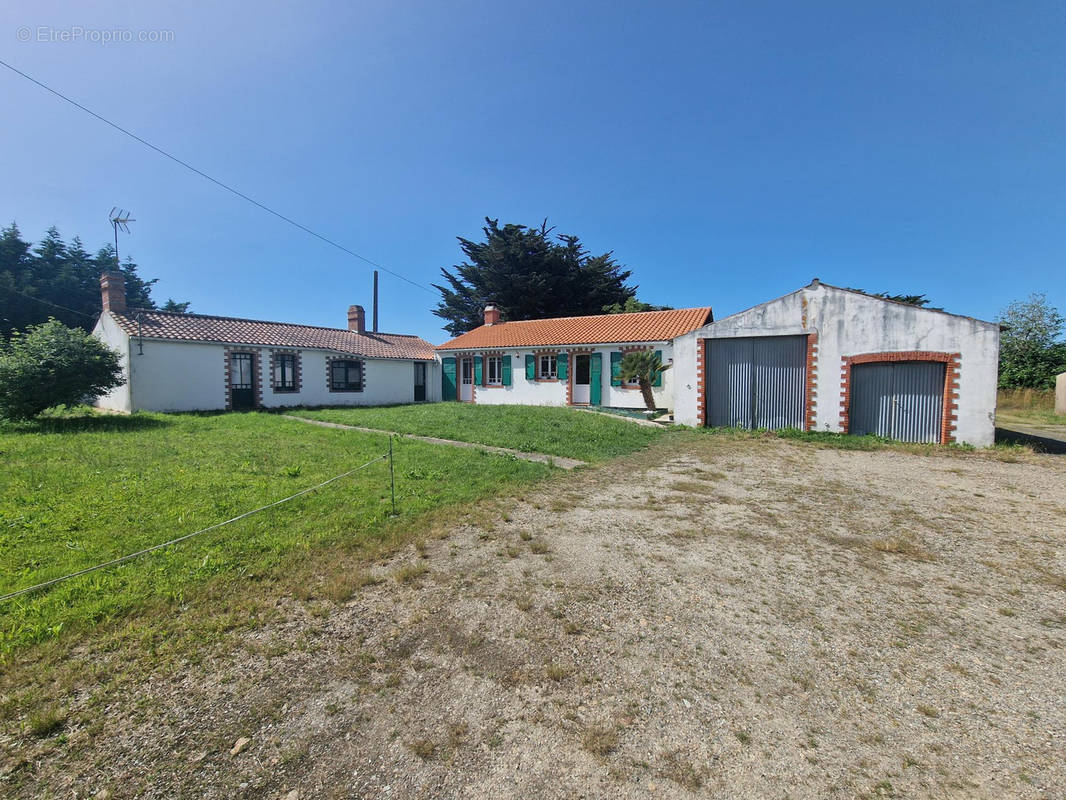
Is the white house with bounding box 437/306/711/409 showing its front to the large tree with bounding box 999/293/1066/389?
no

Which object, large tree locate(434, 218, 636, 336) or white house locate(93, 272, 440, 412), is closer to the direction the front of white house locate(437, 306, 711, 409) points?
the white house

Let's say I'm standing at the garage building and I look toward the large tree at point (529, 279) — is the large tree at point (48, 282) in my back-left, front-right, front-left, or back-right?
front-left

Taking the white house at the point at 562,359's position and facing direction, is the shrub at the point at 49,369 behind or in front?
in front

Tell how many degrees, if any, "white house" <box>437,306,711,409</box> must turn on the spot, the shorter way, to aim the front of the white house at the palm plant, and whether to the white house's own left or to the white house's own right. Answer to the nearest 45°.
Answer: approximately 90° to the white house's own left

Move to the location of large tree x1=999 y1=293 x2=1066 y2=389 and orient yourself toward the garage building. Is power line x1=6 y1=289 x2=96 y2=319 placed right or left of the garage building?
right

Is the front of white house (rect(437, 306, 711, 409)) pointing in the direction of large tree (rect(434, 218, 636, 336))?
no

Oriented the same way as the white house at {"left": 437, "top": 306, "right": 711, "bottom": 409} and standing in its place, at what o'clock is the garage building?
The garage building is roughly at 9 o'clock from the white house.

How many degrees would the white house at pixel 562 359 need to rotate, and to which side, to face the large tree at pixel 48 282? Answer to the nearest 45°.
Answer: approximately 45° to its right

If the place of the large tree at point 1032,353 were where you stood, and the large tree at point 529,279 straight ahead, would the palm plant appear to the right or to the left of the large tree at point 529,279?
left

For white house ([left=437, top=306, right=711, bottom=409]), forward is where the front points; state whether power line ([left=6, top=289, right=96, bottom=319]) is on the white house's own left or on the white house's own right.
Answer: on the white house's own right

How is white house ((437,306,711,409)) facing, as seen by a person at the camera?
facing the viewer and to the left of the viewer

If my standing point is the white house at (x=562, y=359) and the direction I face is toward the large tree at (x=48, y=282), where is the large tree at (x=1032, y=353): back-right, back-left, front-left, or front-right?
back-right

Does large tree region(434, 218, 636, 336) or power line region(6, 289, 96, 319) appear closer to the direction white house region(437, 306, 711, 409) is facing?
the power line

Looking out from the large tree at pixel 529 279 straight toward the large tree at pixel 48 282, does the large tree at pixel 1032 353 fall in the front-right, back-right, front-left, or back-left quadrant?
back-left
